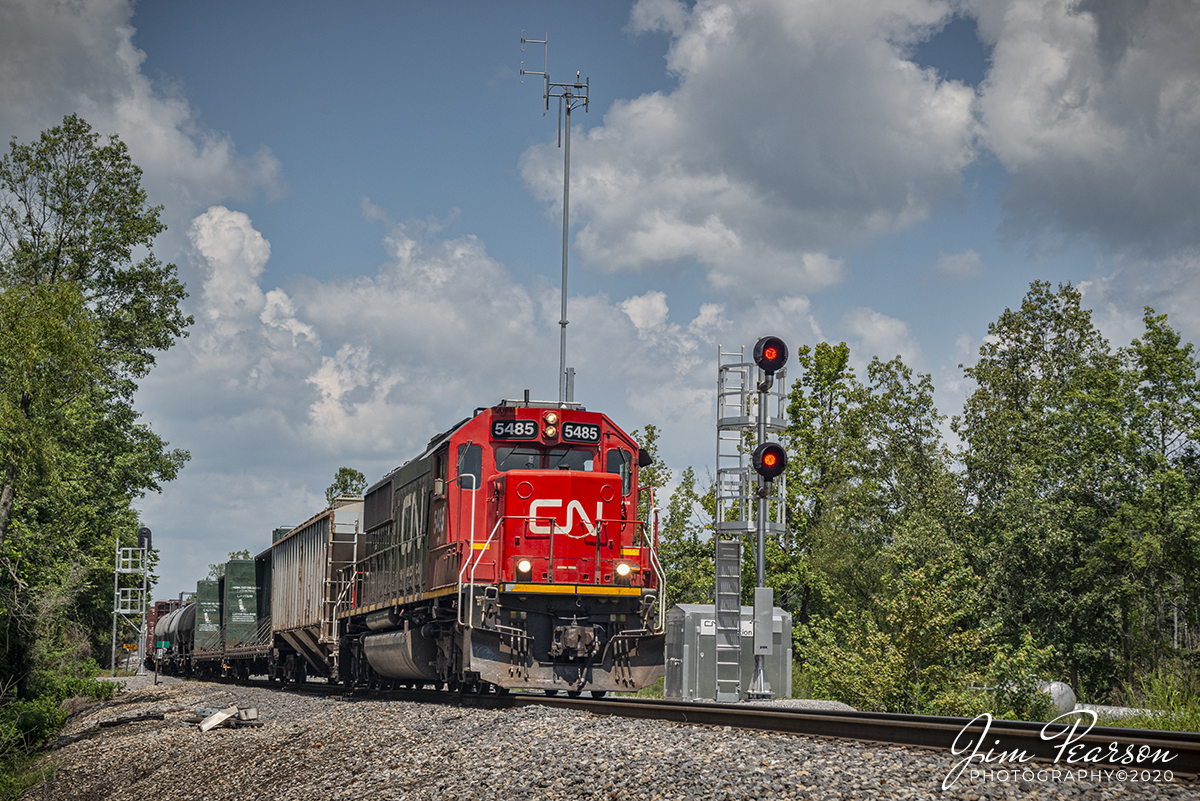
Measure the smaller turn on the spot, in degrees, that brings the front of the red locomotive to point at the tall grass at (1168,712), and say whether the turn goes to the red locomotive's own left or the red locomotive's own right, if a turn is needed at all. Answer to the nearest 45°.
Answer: approximately 45° to the red locomotive's own left

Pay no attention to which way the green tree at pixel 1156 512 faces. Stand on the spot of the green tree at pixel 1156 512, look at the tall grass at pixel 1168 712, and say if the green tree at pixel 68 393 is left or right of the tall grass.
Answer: right

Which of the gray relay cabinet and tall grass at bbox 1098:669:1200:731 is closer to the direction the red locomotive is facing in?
the tall grass

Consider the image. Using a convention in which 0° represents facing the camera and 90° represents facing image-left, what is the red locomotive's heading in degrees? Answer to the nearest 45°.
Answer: approximately 0°

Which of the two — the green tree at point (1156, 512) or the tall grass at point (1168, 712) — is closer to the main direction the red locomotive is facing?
the tall grass

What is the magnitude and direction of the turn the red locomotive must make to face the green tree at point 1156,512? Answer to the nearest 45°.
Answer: approximately 135° to its left
